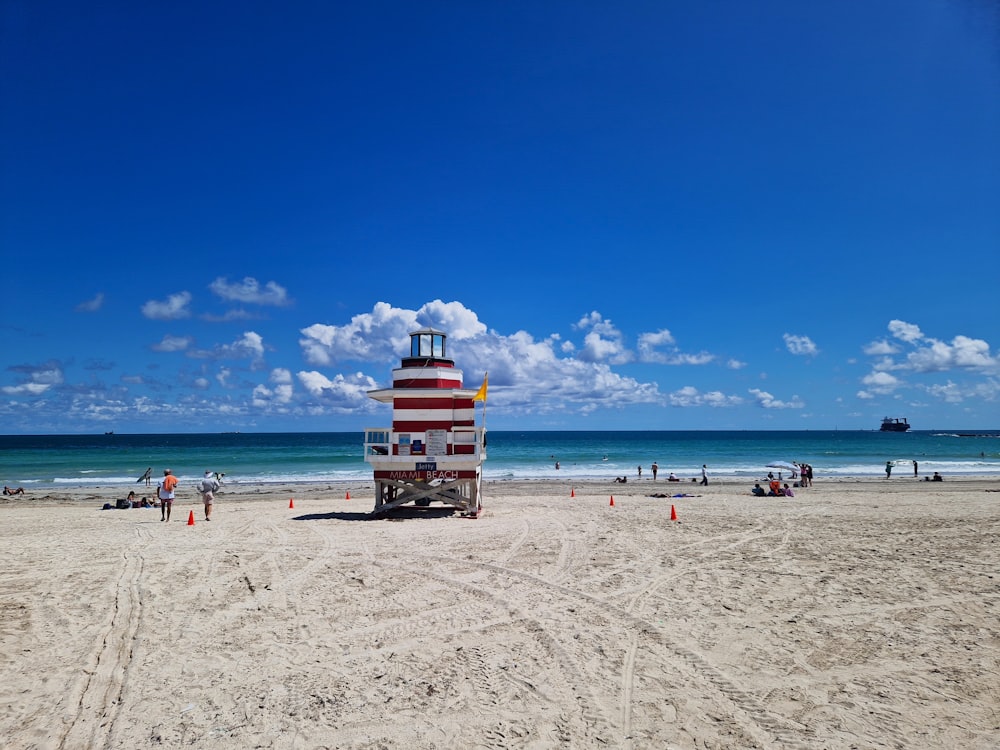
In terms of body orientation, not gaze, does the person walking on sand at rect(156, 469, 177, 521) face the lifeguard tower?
no
